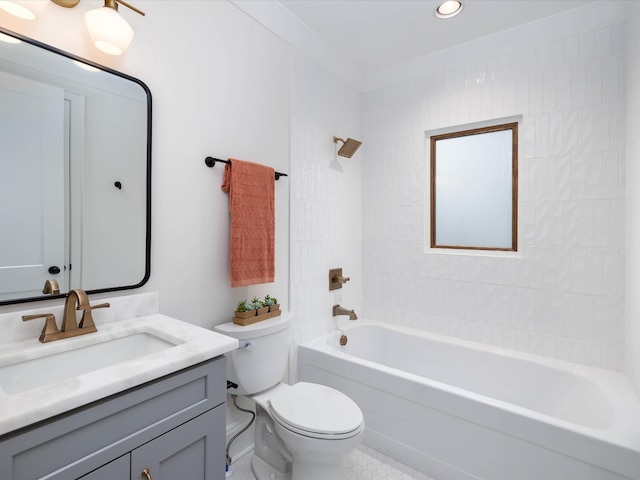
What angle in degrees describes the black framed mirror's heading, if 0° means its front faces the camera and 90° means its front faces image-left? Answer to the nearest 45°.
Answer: approximately 315°

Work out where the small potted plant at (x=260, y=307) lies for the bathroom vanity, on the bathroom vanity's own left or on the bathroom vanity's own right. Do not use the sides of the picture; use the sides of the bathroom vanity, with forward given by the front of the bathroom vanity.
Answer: on the bathroom vanity's own left

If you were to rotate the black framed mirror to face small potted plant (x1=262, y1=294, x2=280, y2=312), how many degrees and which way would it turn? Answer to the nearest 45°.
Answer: approximately 45° to its left

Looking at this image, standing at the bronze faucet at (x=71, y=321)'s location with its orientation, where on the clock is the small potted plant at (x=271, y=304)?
The small potted plant is roughly at 10 o'clock from the bronze faucet.

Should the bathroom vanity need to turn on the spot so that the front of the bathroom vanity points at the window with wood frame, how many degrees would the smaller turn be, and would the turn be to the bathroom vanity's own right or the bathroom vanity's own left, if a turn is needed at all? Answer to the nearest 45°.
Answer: approximately 45° to the bathroom vanity's own left
